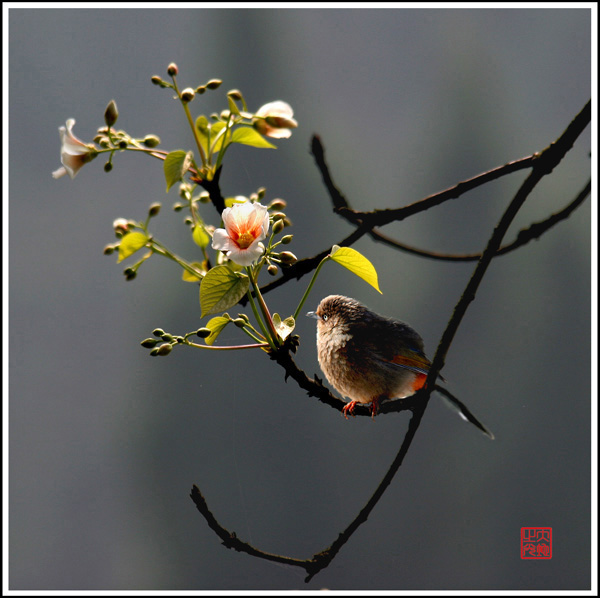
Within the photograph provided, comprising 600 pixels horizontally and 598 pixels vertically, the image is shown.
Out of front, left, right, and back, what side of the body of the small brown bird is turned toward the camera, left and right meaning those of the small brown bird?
left
